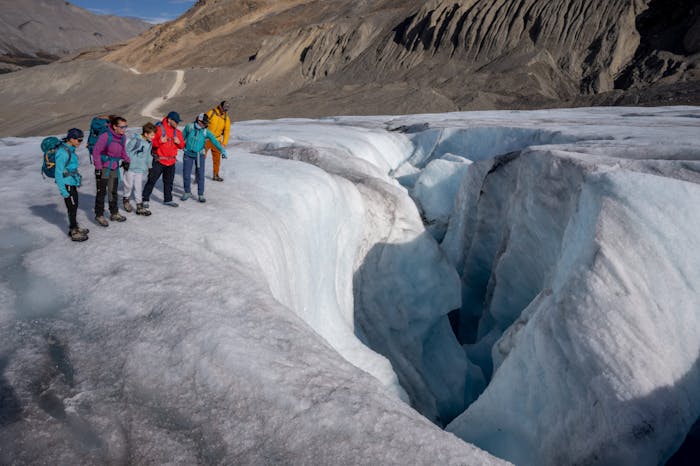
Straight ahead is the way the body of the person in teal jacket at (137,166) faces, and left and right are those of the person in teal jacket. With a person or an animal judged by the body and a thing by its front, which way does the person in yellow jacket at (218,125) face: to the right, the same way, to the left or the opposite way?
the same way

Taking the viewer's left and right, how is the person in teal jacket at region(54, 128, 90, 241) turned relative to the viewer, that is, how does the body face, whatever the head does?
facing to the right of the viewer

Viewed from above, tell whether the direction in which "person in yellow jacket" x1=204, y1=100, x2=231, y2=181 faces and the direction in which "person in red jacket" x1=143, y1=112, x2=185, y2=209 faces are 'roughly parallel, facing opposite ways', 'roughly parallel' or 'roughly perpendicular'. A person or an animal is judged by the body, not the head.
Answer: roughly parallel

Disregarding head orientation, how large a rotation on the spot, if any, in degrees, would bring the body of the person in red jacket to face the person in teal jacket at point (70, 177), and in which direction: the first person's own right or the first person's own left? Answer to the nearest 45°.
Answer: approximately 90° to the first person's own right

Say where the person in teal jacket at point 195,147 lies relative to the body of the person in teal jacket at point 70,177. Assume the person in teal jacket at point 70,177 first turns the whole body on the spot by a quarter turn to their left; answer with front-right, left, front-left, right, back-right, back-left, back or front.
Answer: front-right

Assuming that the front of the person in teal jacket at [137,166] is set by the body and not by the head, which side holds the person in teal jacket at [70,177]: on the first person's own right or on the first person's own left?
on the first person's own right

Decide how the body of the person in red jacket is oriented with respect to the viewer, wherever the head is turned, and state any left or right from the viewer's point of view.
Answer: facing the viewer and to the right of the viewer

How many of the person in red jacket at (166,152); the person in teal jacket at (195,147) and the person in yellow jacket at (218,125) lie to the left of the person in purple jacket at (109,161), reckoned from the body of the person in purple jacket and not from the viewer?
3

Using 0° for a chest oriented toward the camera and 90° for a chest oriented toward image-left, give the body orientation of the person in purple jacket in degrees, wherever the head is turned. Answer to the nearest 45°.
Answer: approximately 315°

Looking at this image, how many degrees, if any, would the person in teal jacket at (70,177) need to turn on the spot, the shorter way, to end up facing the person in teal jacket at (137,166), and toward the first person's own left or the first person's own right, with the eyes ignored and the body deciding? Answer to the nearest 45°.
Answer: approximately 45° to the first person's own left

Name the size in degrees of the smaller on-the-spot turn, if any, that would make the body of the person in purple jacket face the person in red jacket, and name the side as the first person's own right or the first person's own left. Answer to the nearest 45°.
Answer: approximately 90° to the first person's own left

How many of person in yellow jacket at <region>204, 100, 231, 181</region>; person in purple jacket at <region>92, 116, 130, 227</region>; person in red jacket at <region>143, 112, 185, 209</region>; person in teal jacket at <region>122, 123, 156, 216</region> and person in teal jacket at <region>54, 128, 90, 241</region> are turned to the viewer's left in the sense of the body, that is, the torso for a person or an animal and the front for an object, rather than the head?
0

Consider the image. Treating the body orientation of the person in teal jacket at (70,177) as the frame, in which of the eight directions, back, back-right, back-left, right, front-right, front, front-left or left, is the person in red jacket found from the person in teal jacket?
front-left
